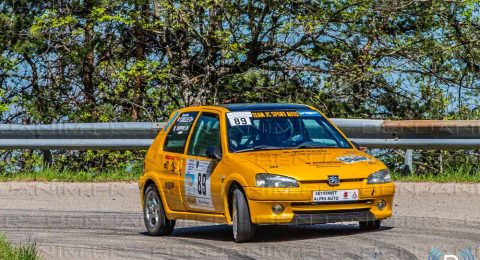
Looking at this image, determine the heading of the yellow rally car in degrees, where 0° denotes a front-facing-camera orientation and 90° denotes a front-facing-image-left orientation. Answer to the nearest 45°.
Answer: approximately 315°
